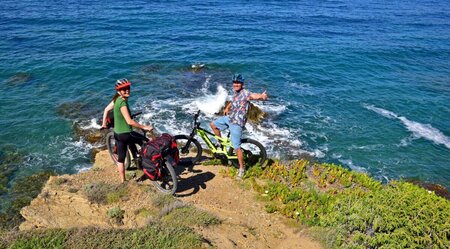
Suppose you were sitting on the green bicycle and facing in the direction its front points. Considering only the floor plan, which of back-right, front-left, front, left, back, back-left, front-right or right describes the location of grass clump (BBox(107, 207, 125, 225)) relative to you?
front-left

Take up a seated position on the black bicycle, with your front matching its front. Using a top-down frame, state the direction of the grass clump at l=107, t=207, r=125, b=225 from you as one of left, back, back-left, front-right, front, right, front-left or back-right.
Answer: left

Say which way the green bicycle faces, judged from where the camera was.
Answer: facing to the left of the viewer

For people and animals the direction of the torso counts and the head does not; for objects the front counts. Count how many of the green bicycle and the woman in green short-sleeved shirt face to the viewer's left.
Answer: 1

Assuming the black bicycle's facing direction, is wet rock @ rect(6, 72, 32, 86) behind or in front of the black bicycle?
in front

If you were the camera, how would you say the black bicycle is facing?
facing away from the viewer and to the left of the viewer

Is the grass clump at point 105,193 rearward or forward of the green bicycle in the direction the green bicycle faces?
forward
